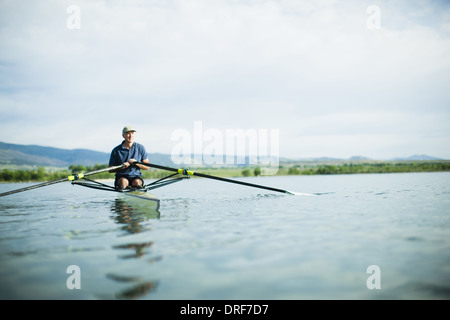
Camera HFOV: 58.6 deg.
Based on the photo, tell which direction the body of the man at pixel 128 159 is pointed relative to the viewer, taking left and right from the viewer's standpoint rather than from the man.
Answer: facing the viewer
